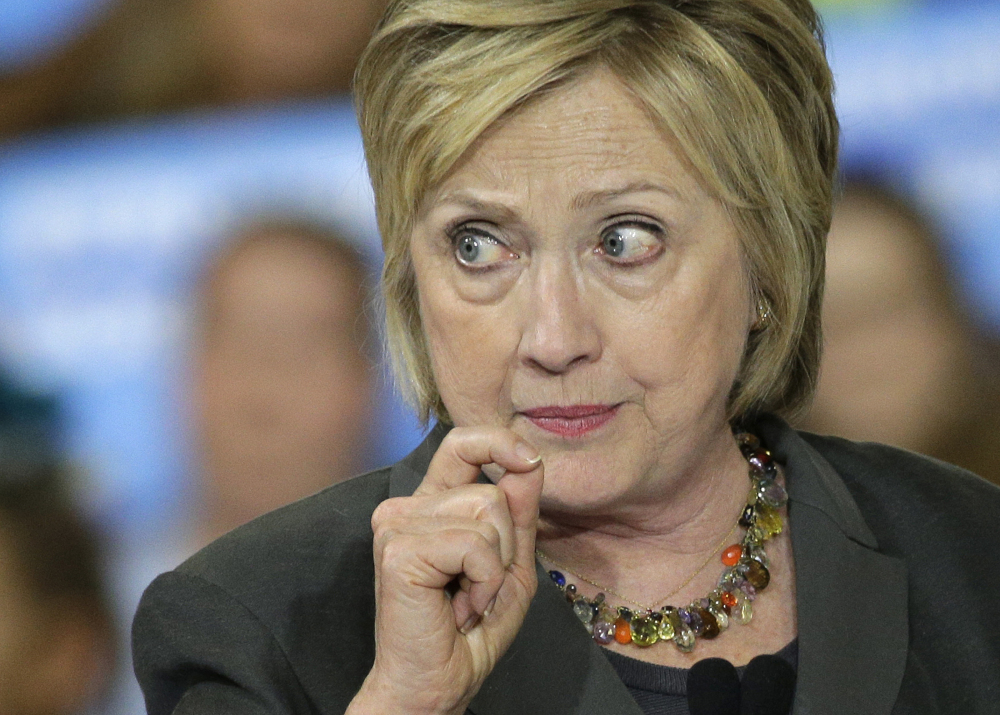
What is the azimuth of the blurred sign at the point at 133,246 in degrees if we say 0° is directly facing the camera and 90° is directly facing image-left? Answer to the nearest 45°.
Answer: approximately 0°

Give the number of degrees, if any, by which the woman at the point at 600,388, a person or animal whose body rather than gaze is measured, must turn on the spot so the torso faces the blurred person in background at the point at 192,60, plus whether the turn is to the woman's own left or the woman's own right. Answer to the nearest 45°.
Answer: approximately 135° to the woman's own right

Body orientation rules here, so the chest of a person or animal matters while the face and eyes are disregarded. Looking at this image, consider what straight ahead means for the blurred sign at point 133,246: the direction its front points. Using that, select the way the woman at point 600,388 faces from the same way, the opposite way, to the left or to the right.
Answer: the same way

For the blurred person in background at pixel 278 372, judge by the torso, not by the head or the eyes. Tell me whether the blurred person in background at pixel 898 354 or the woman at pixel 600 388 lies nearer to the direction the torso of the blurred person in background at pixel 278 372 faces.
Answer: the woman

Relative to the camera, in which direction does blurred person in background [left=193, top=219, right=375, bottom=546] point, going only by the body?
toward the camera

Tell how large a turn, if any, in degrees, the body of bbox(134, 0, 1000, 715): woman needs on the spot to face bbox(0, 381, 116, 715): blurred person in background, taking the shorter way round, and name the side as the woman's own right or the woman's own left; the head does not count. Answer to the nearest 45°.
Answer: approximately 135° to the woman's own right

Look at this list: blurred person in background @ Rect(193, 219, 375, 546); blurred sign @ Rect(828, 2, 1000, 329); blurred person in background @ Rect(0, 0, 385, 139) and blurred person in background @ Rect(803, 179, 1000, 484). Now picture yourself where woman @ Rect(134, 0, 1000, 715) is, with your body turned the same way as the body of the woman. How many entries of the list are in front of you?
0

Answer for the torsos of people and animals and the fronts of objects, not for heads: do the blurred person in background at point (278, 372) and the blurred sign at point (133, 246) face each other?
no

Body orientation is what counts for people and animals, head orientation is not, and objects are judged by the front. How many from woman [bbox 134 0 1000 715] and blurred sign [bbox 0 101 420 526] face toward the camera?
2

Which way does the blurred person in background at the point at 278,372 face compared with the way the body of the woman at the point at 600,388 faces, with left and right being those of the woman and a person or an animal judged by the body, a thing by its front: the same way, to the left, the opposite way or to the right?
the same way

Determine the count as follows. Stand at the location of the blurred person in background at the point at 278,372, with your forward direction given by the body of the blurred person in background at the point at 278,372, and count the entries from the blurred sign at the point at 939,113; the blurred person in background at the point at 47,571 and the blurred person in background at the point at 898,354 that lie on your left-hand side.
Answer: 2

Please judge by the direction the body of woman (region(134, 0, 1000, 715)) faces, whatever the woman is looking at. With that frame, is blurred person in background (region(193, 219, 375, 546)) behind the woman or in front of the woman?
behind

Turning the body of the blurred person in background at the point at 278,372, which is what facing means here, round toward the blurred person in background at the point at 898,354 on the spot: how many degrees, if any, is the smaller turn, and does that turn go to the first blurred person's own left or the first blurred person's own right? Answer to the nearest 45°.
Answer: approximately 90° to the first blurred person's own left

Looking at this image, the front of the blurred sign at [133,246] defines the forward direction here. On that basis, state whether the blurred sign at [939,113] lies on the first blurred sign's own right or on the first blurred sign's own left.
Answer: on the first blurred sign's own left

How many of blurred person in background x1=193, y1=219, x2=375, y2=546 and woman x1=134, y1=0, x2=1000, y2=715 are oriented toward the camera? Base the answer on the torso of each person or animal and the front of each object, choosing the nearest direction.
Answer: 2

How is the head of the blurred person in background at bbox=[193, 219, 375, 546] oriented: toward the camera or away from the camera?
toward the camera

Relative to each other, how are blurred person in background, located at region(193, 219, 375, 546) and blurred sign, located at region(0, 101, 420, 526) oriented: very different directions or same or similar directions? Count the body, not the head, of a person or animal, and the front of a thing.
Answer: same or similar directions
